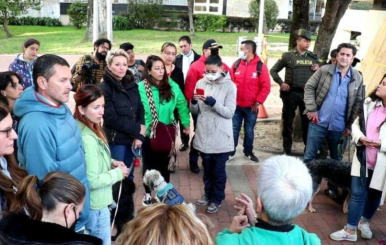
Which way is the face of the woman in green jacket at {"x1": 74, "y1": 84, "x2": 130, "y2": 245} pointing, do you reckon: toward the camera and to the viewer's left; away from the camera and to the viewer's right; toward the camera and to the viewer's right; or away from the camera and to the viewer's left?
toward the camera and to the viewer's right

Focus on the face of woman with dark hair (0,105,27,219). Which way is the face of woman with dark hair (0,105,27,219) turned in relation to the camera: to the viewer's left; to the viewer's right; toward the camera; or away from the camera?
to the viewer's right

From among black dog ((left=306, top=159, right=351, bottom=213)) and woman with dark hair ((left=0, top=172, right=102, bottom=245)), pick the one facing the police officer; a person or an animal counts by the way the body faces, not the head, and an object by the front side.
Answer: the woman with dark hair

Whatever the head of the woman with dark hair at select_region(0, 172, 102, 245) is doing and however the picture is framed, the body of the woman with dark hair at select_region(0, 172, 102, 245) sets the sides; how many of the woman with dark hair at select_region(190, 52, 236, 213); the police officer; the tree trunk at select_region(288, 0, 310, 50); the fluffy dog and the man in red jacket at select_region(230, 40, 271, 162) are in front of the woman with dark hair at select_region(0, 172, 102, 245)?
5

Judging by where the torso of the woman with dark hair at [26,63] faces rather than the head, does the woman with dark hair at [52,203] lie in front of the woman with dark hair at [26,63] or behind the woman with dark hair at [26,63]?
in front

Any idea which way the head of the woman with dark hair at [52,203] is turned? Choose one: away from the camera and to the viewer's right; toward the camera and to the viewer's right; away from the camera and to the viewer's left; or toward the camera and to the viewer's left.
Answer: away from the camera and to the viewer's right

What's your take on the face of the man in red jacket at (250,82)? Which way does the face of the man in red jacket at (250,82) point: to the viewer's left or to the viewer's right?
to the viewer's left

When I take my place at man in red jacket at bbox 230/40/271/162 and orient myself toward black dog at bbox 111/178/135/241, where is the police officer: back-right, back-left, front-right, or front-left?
back-left

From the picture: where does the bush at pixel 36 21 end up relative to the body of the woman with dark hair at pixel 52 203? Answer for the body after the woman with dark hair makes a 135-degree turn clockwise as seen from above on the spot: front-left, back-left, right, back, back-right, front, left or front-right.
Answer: back

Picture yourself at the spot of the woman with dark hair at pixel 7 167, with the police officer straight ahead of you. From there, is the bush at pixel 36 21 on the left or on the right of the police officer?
left

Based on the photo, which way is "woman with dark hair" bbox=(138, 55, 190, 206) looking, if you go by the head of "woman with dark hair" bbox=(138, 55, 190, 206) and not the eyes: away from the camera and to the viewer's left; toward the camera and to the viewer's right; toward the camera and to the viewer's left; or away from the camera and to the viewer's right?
toward the camera and to the viewer's right

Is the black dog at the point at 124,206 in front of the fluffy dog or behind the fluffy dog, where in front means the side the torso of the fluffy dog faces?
in front

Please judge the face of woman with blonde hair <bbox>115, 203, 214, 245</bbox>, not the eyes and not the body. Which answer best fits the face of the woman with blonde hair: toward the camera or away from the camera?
away from the camera

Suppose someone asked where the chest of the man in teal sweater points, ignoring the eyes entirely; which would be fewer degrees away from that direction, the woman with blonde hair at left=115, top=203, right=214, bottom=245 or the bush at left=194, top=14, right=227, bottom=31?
the bush
